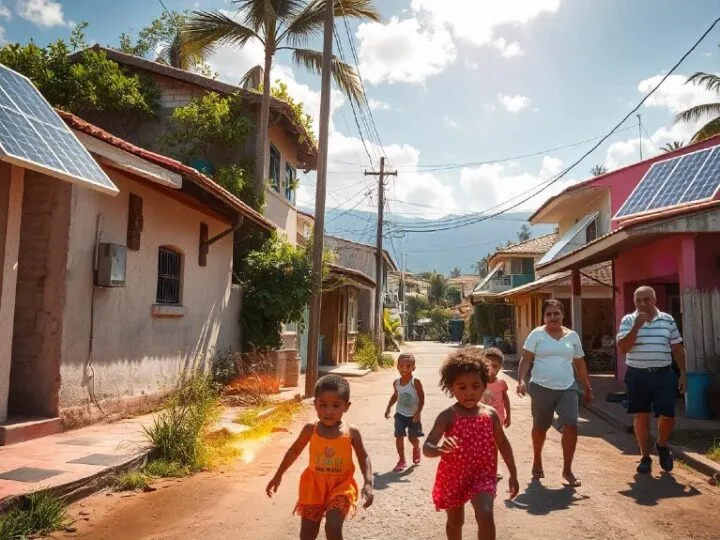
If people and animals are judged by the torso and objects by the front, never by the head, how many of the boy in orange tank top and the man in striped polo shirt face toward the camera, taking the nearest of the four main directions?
2

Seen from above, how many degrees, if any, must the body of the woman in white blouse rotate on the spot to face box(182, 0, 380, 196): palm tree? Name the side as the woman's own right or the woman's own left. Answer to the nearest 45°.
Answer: approximately 135° to the woman's own right

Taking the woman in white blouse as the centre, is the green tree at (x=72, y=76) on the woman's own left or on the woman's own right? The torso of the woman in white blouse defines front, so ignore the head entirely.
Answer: on the woman's own right

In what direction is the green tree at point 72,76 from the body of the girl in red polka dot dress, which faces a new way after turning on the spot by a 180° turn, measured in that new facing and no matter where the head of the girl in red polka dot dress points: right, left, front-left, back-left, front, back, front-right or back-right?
front-left

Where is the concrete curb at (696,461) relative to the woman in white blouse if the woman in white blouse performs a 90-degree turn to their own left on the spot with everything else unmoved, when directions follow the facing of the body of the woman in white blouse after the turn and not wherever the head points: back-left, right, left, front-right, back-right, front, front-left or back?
front-left

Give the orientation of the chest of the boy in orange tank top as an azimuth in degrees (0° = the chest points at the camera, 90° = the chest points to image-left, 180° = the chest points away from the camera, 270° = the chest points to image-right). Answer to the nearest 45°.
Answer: approximately 0°

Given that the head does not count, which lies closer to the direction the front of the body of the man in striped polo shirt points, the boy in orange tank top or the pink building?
the boy in orange tank top

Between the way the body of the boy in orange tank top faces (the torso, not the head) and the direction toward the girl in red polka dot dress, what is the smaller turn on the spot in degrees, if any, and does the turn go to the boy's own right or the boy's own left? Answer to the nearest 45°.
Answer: approximately 90° to the boy's own left

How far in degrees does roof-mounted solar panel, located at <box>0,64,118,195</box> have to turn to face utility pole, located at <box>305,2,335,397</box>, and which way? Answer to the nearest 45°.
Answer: approximately 90° to its left

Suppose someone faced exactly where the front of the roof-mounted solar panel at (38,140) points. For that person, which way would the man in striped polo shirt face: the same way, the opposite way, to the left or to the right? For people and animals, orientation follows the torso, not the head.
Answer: to the right

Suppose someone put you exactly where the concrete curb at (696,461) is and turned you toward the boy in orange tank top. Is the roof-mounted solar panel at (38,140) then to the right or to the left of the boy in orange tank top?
right

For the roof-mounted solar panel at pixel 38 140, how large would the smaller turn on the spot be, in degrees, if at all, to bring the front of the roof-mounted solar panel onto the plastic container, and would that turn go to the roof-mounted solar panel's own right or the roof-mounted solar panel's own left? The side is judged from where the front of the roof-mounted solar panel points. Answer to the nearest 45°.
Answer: approximately 45° to the roof-mounted solar panel's own left

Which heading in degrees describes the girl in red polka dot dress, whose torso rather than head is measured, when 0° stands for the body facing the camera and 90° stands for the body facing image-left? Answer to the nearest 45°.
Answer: approximately 0°

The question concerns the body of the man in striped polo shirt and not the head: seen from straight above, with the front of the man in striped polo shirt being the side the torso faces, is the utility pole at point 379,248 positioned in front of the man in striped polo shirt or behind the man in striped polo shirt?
behind
